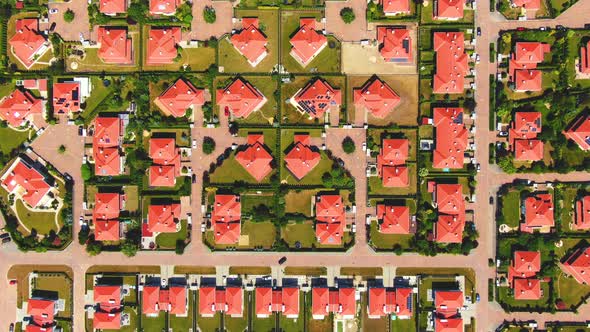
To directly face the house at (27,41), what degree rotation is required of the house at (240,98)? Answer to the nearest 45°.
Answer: approximately 45° to its right

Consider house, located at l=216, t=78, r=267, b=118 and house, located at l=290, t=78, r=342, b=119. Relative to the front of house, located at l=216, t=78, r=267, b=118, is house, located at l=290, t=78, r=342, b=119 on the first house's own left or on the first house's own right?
on the first house's own left

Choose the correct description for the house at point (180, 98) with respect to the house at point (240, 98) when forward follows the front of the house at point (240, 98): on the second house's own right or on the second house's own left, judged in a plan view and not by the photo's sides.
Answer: on the second house's own right

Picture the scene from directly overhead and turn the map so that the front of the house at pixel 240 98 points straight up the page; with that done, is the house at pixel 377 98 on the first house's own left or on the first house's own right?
on the first house's own left

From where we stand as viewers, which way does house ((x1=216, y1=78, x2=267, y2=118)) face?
facing the viewer and to the left of the viewer

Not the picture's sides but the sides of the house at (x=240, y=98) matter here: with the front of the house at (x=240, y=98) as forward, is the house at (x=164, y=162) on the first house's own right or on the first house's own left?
on the first house's own right

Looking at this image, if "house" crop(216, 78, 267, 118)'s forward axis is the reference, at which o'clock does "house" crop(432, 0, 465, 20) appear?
"house" crop(432, 0, 465, 20) is roughly at 8 o'clock from "house" crop(216, 78, 267, 118).

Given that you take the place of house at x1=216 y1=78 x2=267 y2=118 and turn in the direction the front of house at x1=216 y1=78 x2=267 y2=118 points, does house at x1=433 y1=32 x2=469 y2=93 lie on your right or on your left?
on your left
